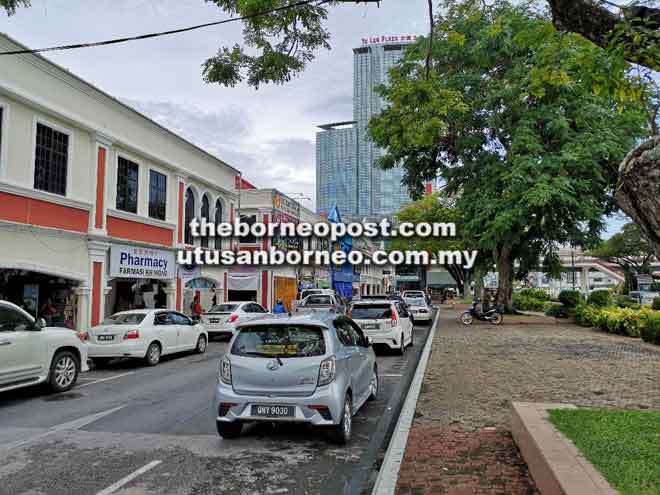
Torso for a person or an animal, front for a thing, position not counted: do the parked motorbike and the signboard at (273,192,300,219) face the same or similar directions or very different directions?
very different directions

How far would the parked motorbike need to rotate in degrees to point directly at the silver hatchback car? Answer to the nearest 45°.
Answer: approximately 90° to its left

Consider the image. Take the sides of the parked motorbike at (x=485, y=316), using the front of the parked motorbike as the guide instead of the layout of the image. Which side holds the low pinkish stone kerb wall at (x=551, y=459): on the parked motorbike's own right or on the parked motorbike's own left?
on the parked motorbike's own left

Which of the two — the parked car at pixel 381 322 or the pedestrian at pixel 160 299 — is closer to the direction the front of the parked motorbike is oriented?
the pedestrian

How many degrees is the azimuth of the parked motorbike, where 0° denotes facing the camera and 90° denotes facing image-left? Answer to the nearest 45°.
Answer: approximately 90°

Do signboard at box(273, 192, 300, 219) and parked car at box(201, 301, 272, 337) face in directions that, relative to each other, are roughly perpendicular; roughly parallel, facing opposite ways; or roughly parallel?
roughly perpendicular
